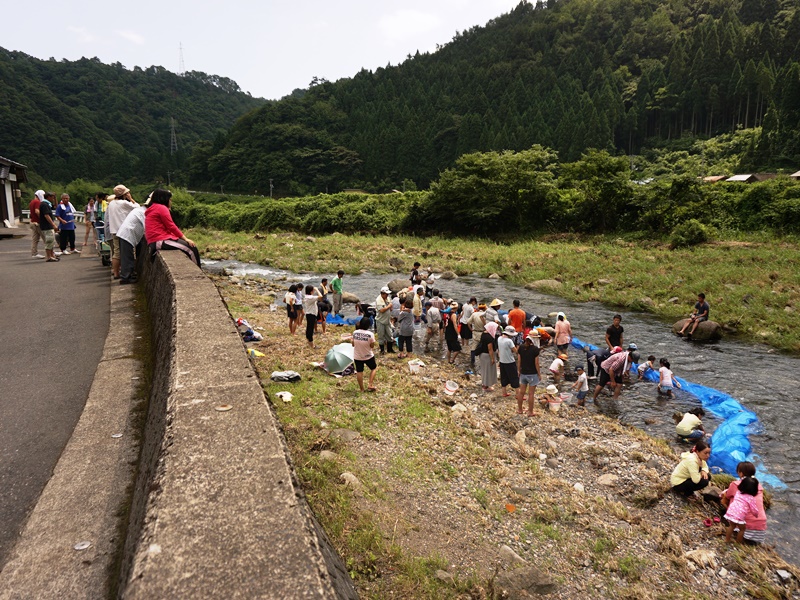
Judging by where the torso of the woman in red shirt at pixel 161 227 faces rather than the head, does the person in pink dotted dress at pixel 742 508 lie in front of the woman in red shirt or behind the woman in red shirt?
in front

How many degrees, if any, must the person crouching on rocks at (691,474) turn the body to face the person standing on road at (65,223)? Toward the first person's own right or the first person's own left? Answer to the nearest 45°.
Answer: approximately 180°

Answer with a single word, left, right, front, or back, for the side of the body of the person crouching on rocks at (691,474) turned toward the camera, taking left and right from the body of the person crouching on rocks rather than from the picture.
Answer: right

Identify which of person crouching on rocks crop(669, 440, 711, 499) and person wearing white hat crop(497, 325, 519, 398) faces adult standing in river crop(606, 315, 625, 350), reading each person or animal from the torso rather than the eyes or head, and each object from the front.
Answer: the person wearing white hat

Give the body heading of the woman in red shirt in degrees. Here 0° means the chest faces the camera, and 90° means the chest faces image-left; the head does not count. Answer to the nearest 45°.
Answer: approximately 270°

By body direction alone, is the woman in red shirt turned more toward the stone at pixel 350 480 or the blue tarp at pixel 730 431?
the blue tarp

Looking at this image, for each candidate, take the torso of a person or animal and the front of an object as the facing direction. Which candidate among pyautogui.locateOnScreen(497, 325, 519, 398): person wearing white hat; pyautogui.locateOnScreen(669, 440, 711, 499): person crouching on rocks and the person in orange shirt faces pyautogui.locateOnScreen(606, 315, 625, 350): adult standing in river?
the person wearing white hat

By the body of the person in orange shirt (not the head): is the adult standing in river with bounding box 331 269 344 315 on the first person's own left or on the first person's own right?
on the first person's own left

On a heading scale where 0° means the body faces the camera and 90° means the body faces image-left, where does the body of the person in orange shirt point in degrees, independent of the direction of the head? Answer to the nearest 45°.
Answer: approximately 180°

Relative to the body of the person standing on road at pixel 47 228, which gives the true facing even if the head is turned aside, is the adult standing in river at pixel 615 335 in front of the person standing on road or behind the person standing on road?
in front

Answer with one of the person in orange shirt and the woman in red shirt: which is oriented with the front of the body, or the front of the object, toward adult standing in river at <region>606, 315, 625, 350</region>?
the woman in red shirt
